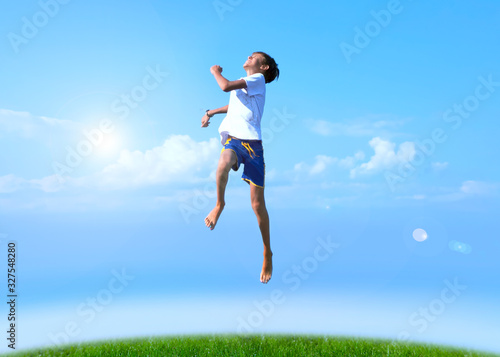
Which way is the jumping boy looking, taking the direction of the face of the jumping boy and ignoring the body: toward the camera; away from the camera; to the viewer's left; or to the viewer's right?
to the viewer's left

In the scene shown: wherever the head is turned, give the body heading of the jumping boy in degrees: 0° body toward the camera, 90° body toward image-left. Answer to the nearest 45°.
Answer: approximately 45°
